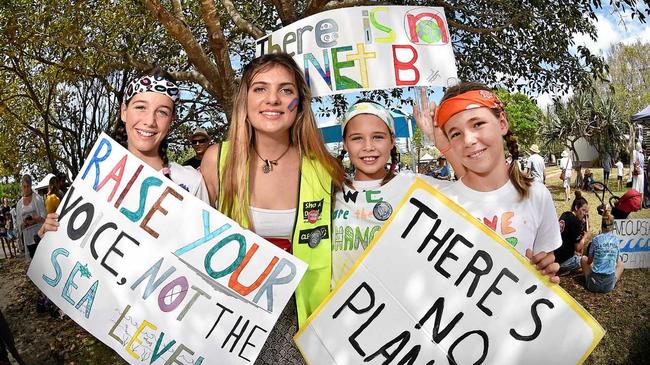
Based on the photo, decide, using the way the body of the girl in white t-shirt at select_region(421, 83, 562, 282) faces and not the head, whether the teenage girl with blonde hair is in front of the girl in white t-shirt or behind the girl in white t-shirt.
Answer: in front

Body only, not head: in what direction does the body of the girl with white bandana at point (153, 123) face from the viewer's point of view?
toward the camera

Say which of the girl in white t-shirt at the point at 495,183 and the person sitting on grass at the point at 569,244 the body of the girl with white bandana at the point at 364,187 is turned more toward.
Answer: the girl in white t-shirt

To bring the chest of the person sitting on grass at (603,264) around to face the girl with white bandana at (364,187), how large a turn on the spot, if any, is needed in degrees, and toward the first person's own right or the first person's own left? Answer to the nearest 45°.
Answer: approximately 180°

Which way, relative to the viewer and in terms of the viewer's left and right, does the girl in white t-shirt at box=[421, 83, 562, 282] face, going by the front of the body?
facing the viewer and to the left of the viewer

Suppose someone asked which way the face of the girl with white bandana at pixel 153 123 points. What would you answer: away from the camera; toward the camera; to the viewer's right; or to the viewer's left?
toward the camera

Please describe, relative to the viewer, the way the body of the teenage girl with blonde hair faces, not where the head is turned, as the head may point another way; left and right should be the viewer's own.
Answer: facing the viewer

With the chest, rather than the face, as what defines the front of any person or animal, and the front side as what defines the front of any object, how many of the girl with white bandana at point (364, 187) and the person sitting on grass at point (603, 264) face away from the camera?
1

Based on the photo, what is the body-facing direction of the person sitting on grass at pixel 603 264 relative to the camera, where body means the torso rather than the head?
away from the camera

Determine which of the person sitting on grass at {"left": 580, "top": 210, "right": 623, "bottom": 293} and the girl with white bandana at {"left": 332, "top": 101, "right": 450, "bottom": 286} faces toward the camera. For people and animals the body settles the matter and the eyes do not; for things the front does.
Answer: the girl with white bandana

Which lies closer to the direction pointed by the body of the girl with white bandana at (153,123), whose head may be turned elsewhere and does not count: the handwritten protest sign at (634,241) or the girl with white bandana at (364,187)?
the girl with white bandana

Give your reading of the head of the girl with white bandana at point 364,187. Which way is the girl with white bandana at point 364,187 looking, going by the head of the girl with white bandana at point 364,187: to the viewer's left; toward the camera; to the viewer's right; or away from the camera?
toward the camera

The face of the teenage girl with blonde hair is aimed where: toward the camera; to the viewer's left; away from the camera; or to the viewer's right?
toward the camera

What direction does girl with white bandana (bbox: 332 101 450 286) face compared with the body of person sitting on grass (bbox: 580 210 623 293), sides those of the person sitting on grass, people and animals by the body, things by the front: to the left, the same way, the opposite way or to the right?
the opposite way

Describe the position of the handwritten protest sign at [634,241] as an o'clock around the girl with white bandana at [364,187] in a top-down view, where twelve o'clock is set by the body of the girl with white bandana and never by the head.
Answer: The handwritten protest sign is roughly at 7 o'clock from the girl with white bandana.

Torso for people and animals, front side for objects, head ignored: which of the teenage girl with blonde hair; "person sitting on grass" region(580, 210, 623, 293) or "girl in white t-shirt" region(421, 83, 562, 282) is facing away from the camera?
the person sitting on grass

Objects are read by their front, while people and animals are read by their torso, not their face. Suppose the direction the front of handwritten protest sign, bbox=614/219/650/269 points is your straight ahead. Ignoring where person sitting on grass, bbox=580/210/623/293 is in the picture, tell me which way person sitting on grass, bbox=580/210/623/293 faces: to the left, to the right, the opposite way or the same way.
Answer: the opposite way

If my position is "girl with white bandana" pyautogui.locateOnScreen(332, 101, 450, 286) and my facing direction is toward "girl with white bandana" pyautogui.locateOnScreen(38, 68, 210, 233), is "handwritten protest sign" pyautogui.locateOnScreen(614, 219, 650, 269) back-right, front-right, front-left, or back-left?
back-right

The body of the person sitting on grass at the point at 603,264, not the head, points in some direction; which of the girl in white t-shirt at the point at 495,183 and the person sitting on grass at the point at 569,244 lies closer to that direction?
the person sitting on grass
